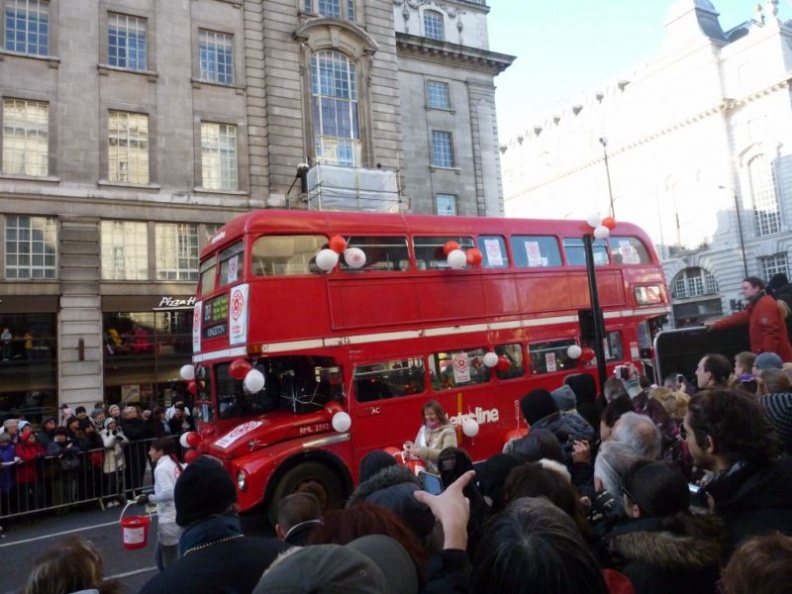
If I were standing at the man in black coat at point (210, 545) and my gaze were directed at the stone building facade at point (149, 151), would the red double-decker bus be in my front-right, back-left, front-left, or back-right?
front-right

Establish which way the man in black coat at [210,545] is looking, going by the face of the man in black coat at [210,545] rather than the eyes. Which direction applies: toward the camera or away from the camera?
away from the camera

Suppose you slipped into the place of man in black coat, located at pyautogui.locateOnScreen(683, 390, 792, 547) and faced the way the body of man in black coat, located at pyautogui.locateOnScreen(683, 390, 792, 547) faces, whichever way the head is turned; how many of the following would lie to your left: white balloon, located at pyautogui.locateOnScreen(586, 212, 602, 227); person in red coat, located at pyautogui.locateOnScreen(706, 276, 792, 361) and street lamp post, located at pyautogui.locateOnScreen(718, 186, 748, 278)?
0

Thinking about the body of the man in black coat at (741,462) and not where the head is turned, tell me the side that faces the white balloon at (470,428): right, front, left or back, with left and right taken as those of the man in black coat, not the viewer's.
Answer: front

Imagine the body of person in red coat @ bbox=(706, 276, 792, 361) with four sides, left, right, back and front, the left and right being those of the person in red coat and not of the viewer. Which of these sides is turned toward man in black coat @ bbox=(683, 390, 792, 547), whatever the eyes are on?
left

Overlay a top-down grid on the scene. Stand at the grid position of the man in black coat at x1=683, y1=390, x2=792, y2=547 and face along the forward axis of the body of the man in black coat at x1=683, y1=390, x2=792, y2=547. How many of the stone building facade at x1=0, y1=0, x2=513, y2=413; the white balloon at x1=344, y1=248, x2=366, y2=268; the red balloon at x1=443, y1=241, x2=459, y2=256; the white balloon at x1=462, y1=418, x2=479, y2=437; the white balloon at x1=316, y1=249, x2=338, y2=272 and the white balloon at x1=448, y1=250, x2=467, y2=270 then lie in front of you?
6

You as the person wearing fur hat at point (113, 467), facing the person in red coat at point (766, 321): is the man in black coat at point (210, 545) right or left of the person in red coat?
right

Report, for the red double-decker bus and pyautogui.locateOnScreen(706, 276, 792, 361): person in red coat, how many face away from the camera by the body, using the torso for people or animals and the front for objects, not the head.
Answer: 0

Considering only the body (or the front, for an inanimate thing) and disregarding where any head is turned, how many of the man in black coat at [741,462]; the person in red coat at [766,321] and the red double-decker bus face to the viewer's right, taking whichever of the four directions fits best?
0

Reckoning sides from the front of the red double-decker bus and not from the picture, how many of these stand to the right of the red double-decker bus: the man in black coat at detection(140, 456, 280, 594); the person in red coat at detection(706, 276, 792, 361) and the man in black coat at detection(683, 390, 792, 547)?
0

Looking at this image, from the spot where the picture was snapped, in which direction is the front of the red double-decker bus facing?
facing the viewer and to the left of the viewer

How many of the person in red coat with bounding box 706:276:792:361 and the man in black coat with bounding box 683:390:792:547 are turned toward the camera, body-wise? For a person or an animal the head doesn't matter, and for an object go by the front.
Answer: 0

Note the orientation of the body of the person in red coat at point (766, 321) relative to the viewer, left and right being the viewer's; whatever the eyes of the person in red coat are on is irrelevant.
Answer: facing to the left of the viewer

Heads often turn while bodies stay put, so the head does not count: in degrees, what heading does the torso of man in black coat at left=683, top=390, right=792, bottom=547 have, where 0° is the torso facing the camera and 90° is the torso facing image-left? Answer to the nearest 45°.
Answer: approximately 135°

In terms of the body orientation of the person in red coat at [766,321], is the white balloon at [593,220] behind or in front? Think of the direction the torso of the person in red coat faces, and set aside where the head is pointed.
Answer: in front

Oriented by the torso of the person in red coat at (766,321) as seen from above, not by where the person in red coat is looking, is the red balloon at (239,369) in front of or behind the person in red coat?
in front
